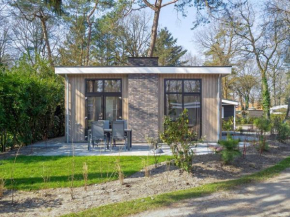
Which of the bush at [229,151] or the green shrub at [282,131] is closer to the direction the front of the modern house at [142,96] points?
the bush

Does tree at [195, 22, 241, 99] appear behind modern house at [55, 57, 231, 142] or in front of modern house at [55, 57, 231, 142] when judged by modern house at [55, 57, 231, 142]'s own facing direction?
behind

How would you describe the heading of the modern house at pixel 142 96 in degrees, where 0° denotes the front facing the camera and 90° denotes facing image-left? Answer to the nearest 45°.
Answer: approximately 0°

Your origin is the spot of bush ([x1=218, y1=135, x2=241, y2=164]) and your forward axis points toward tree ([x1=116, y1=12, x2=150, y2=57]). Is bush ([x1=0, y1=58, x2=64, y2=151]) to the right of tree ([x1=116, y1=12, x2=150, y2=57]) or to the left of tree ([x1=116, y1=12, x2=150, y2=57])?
left

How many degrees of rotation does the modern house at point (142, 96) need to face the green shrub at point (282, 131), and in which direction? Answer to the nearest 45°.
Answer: approximately 90° to its left

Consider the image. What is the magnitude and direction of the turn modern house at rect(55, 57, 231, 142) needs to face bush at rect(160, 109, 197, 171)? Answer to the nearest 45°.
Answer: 0° — it already faces it

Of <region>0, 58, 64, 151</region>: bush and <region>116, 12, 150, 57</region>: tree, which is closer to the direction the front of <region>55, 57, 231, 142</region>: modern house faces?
the bush
